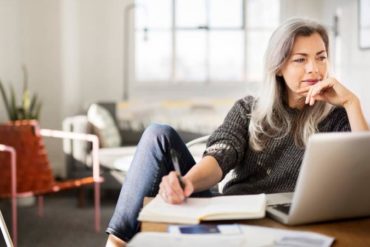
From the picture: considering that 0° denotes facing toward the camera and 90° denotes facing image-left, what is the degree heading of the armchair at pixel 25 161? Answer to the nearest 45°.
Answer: approximately 315°

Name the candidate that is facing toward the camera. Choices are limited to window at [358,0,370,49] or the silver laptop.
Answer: the window

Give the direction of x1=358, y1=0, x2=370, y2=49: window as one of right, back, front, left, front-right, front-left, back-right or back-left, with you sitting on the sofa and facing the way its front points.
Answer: left

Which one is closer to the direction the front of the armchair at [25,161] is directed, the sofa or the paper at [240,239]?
the paper

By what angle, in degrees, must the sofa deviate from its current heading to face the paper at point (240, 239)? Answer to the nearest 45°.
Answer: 0° — it already faces it

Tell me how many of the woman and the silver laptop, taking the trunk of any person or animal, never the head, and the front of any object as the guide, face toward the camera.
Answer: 1

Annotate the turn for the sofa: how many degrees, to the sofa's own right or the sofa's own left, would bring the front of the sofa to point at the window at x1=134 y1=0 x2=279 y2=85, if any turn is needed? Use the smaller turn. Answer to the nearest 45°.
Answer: approximately 135° to the sofa's own left

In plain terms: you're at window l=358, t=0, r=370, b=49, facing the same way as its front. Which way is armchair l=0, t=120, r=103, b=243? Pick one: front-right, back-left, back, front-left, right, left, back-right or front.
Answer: front-right

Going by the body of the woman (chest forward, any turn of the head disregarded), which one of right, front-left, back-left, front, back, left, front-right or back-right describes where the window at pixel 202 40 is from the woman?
back

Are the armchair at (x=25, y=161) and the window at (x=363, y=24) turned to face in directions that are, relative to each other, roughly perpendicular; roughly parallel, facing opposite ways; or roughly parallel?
roughly perpendicular

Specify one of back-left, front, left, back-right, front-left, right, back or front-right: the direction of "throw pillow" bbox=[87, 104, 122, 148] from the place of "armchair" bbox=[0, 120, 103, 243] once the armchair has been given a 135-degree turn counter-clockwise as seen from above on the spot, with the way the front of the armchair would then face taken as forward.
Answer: front-right

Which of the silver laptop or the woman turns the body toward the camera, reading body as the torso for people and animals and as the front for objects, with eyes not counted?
the woman

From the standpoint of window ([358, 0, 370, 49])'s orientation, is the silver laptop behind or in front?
in front

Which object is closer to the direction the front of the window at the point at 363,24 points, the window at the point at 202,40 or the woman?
the woman

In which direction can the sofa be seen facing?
toward the camera
